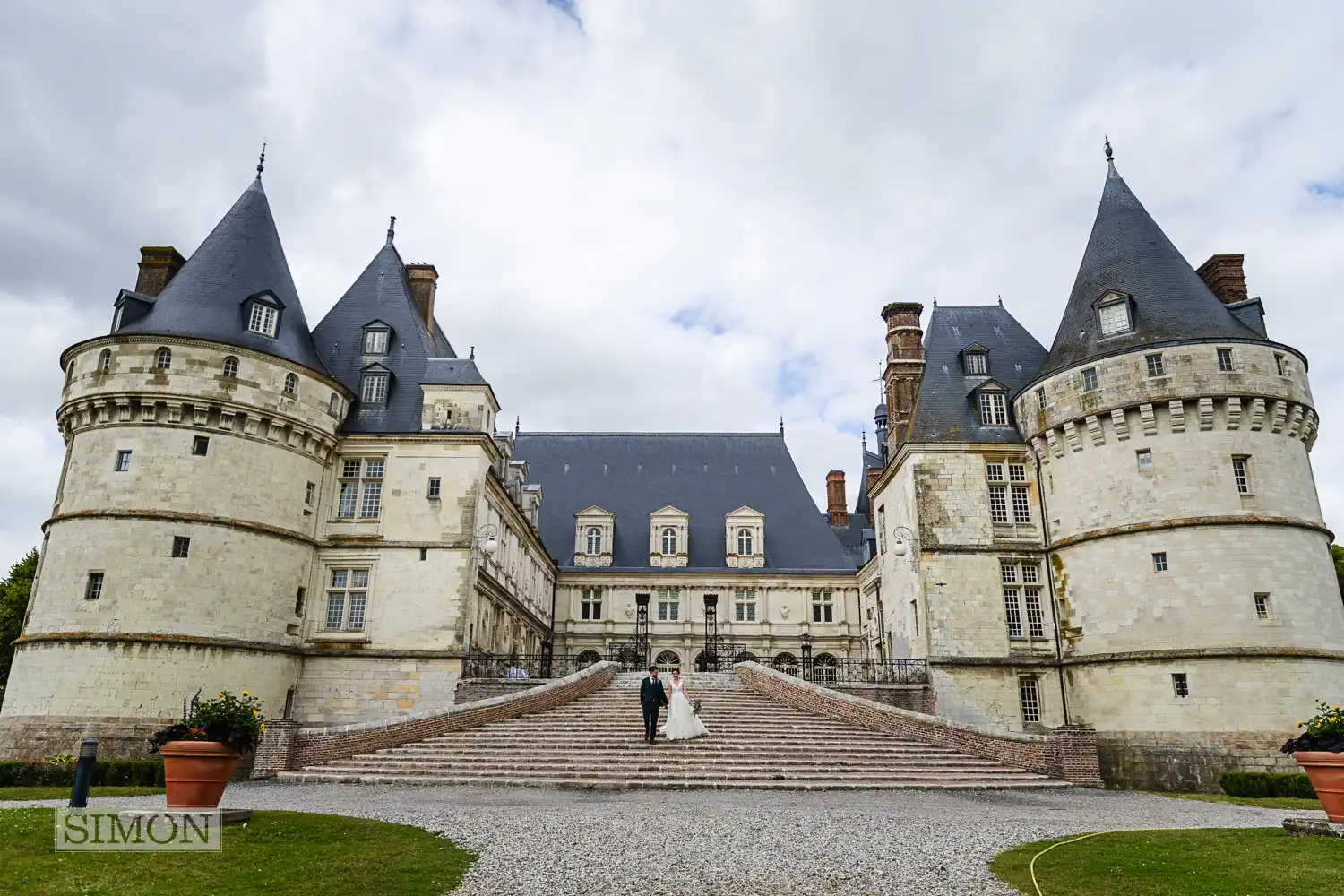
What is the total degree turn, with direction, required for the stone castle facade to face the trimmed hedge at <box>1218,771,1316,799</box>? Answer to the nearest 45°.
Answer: approximately 90° to its left

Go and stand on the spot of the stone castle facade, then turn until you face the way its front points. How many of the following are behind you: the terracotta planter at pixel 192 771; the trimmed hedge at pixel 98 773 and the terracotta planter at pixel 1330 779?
0

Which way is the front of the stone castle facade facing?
toward the camera

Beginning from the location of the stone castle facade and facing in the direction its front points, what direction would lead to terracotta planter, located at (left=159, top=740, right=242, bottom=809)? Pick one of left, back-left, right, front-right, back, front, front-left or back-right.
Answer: front

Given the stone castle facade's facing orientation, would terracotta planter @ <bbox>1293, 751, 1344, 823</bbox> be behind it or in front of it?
in front

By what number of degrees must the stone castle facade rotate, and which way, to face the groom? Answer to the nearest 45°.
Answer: approximately 45° to its left

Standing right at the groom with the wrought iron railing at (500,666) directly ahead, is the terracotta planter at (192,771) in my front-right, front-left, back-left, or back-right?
back-left

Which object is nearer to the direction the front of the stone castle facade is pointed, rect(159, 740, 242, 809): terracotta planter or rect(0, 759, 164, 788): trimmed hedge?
the terracotta planter

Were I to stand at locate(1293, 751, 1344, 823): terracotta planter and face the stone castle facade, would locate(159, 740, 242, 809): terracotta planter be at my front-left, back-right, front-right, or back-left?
front-left

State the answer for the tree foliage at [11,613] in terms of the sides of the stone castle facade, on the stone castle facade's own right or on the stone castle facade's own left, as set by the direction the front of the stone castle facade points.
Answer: on the stone castle facade's own right

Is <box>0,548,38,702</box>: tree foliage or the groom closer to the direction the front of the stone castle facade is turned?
the groom
